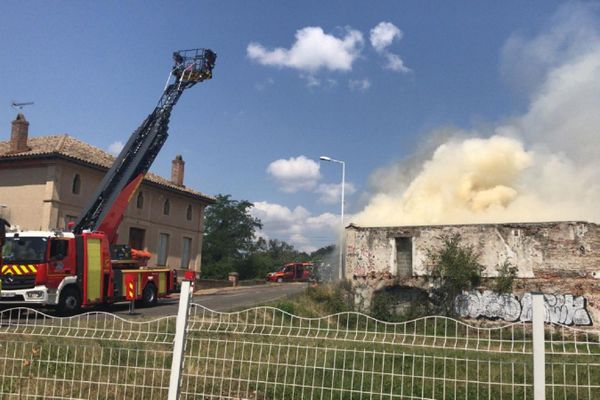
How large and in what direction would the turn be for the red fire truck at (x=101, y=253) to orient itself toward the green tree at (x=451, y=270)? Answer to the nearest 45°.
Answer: approximately 135° to its left

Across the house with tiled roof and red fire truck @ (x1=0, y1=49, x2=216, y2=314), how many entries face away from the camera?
0

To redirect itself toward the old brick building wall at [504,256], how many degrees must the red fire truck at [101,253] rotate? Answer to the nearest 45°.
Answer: approximately 135° to its left

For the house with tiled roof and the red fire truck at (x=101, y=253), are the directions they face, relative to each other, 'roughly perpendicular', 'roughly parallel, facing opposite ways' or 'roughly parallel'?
roughly perpendicular

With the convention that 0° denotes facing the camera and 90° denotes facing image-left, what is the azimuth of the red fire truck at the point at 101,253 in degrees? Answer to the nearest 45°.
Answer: approximately 45°

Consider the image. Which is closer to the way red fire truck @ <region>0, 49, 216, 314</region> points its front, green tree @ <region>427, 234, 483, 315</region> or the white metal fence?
the white metal fence

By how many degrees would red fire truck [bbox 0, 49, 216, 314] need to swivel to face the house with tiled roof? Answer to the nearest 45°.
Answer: approximately 135° to its right

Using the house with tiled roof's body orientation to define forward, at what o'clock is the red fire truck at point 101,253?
The red fire truck is roughly at 1 o'clock from the house with tiled roof.
